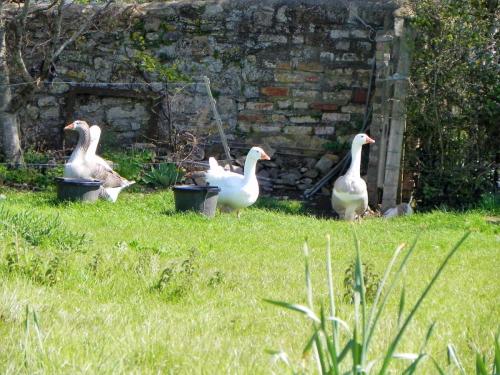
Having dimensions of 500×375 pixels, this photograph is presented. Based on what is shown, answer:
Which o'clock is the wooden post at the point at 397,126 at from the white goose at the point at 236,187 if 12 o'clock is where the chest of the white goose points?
The wooden post is roughly at 11 o'clock from the white goose.

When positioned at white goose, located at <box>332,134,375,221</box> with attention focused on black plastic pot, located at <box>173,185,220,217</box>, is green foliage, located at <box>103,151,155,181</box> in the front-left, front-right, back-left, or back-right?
front-right

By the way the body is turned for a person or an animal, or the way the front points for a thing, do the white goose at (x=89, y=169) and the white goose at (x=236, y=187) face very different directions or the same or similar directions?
very different directions

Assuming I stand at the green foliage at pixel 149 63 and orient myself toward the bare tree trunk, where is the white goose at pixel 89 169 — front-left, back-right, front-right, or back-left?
front-left

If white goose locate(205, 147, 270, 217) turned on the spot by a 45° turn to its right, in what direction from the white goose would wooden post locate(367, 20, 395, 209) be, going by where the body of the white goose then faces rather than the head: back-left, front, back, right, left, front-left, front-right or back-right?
left

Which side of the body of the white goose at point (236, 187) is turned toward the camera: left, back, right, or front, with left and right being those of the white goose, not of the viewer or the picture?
right

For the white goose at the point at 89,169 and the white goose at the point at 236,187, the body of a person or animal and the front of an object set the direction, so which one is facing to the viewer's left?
the white goose at the point at 89,169

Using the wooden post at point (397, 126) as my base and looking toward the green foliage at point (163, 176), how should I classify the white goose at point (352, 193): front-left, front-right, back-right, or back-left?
front-left
